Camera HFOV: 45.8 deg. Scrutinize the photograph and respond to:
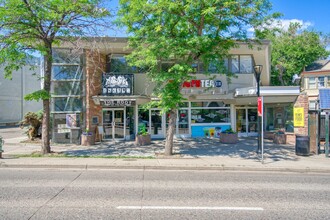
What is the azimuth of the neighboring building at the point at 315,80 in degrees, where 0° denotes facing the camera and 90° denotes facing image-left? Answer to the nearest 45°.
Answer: approximately 0°

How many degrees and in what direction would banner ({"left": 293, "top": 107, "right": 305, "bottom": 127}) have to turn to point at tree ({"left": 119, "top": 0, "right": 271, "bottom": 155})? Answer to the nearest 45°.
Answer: approximately 45° to its right

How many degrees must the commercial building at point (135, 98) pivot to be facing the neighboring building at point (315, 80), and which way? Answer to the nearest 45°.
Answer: approximately 135° to its left

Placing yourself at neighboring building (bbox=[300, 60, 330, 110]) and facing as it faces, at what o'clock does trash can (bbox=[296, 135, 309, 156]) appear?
The trash can is roughly at 12 o'clock from the neighboring building.

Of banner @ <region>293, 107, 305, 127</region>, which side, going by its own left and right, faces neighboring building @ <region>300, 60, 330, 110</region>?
back

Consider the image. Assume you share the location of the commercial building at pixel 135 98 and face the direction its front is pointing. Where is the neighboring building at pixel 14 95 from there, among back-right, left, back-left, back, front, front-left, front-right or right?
back-right

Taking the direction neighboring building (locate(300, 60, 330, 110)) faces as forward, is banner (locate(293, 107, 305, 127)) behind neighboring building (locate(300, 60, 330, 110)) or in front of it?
in front
